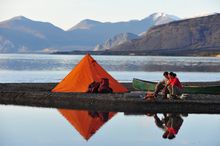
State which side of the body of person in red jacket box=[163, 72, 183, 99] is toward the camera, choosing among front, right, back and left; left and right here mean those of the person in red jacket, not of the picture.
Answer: left
